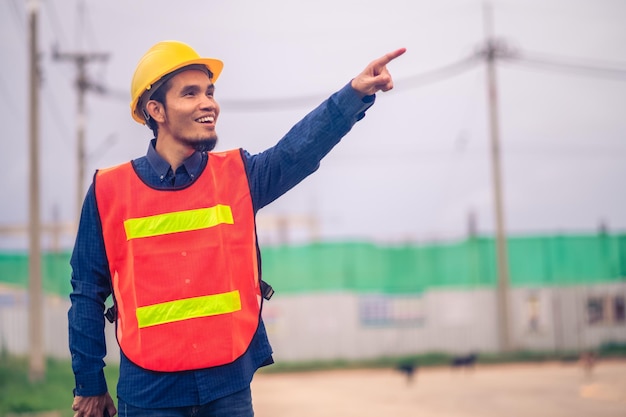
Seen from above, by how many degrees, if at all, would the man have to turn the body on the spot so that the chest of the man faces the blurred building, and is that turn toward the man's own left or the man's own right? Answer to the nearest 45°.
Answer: approximately 180°

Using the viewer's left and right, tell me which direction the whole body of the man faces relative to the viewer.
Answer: facing the viewer

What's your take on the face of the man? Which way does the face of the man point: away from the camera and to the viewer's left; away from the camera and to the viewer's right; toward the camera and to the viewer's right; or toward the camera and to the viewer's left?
toward the camera and to the viewer's right

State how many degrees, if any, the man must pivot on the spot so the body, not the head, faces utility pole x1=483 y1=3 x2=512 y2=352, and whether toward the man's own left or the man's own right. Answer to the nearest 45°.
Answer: approximately 180°

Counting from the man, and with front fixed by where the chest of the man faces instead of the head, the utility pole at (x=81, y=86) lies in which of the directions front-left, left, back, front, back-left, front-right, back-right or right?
back

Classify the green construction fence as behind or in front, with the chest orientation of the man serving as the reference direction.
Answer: behind
